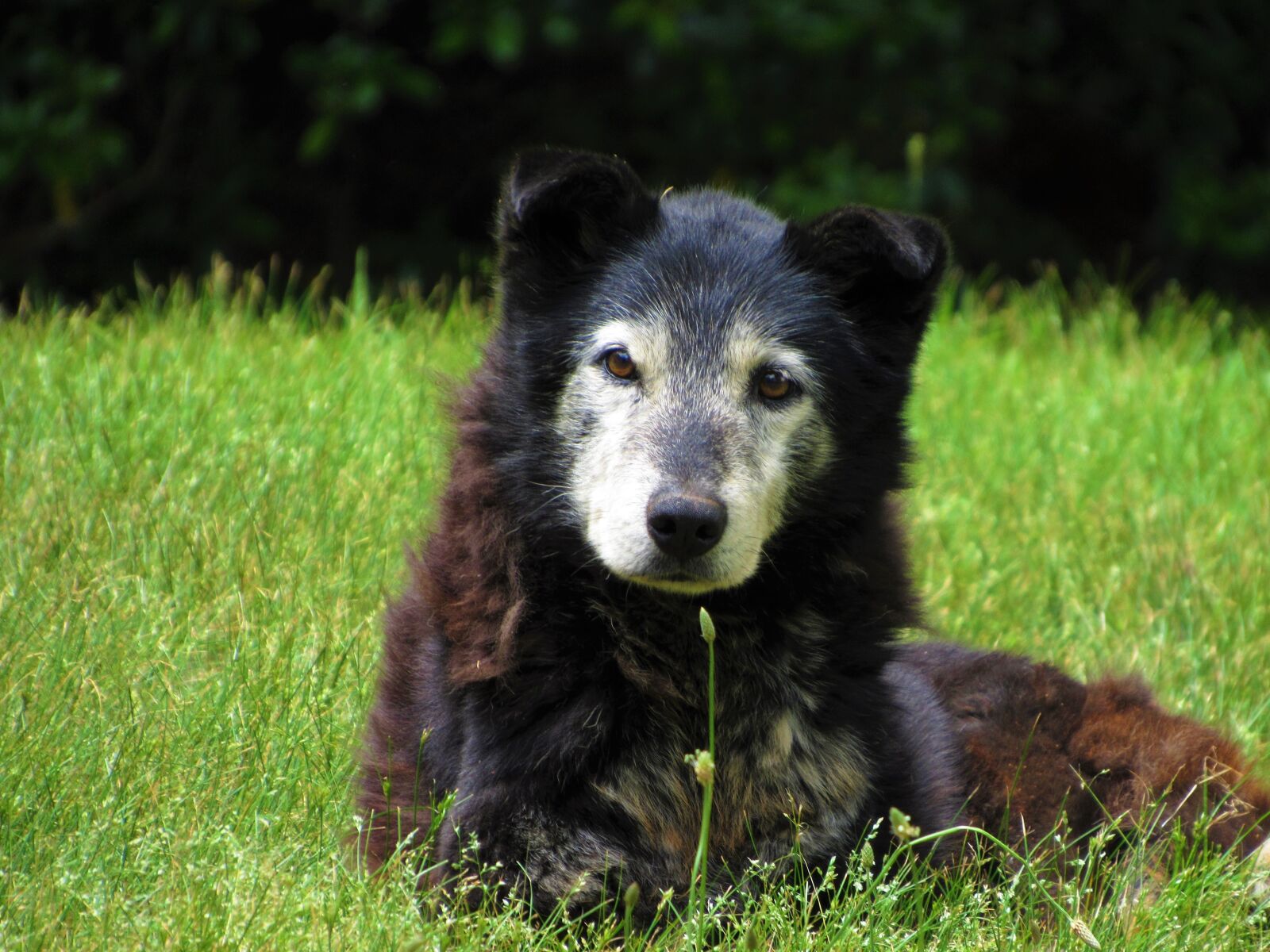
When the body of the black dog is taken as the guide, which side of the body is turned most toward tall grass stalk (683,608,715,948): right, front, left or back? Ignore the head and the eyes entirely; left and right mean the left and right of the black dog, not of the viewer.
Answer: front

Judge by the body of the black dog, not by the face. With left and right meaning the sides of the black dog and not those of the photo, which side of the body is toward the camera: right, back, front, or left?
front
